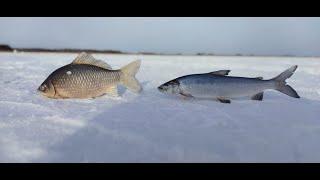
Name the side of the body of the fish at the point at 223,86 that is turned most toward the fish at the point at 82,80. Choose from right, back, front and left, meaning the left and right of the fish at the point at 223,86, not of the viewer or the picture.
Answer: front

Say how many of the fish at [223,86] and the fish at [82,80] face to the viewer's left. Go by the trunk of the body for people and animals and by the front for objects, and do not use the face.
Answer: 2

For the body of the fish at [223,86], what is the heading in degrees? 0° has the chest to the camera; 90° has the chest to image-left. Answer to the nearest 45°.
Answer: approximately 90°

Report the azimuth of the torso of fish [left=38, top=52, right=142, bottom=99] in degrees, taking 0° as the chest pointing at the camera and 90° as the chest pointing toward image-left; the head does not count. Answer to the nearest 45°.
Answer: approximately 90°

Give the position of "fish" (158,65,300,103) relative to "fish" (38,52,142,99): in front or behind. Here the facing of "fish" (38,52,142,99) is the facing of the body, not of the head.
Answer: behind
